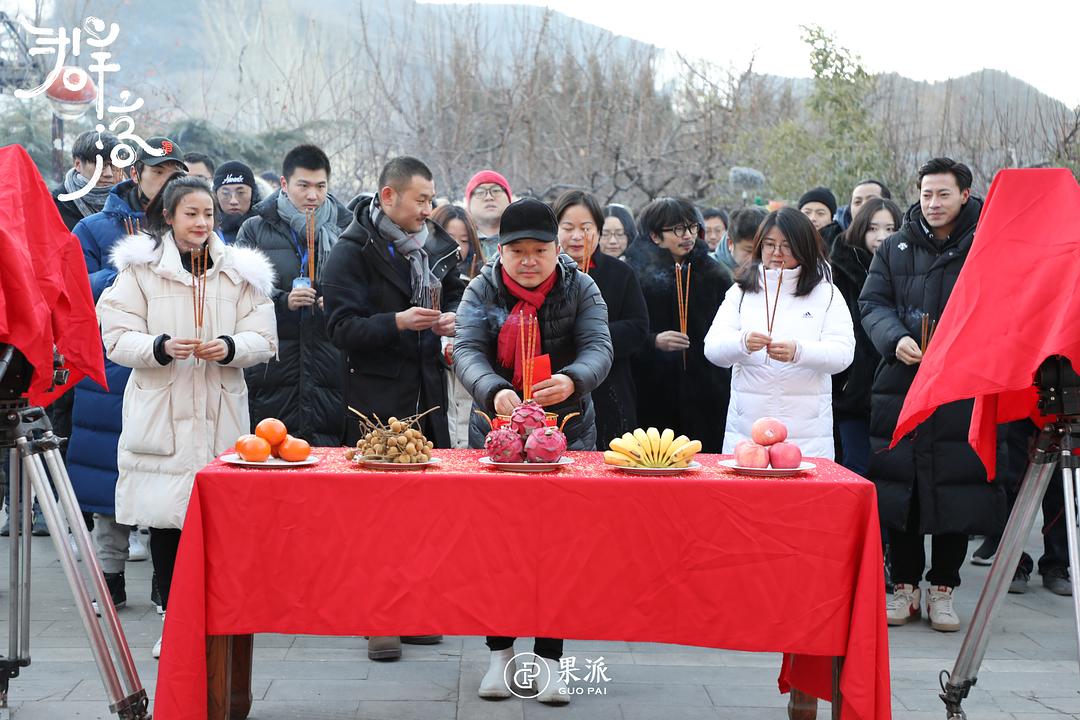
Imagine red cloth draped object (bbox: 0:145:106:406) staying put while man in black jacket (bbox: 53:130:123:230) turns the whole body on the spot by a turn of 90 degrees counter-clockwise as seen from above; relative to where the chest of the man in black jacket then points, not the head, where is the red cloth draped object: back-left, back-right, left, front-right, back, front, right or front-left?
back-right

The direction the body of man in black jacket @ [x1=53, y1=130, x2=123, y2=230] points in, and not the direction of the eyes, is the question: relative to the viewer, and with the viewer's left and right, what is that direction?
facing the viewer and to the right of the viewer

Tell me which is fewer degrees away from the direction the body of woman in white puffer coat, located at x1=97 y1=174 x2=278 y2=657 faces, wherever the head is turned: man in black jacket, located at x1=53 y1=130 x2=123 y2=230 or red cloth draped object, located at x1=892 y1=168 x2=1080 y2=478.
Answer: the red cloth draped object

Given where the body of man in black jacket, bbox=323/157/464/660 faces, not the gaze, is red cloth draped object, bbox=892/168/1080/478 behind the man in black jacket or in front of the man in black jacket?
in front

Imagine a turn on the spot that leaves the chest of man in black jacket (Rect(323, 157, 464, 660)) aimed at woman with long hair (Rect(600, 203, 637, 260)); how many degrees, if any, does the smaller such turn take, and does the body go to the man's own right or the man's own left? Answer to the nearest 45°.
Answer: approximately 90° to the man's own left
